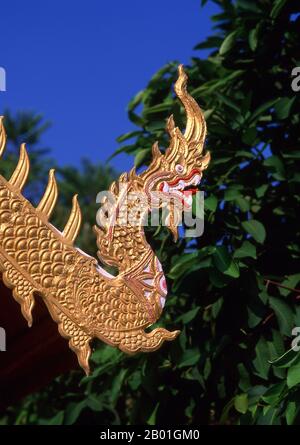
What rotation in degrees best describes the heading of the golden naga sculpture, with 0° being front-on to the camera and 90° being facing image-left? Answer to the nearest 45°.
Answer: approximately 270°
